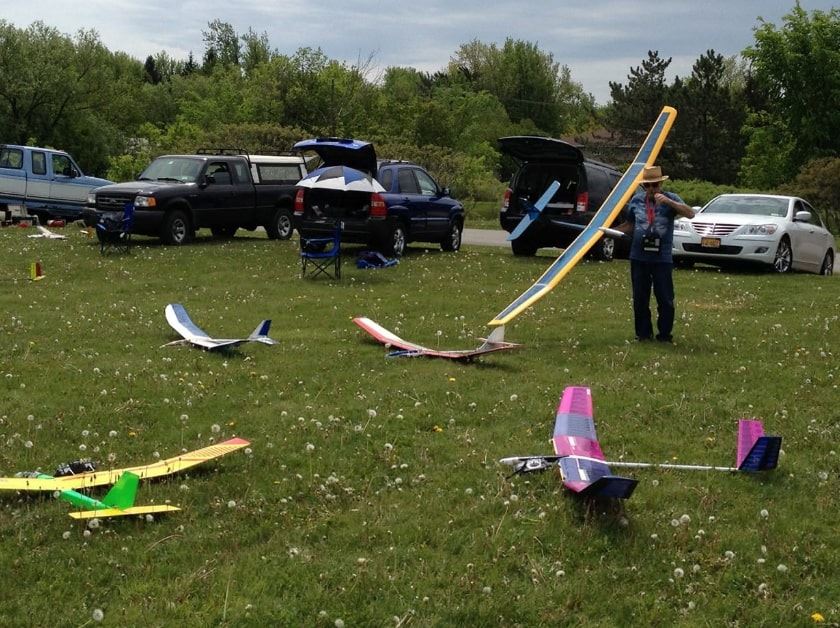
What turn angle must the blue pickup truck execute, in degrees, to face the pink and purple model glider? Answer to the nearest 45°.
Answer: approximately 90° to its right

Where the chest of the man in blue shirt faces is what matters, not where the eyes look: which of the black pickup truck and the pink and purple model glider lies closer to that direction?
the pink and purple model glider

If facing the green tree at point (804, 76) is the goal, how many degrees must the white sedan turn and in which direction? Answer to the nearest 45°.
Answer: approximately 135° to its right

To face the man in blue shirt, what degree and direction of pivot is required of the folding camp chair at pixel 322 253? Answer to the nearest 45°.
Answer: approximately 135° to its left

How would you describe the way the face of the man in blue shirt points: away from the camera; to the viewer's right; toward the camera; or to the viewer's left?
toward the camera

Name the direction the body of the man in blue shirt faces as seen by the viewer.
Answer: toward the camera

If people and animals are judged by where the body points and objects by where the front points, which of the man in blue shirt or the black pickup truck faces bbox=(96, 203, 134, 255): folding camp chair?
the black pickup truck

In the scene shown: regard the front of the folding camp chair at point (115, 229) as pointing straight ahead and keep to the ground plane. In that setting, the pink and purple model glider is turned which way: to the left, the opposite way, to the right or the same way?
to the right

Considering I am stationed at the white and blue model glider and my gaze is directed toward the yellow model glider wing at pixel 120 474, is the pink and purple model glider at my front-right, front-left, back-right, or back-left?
front-left

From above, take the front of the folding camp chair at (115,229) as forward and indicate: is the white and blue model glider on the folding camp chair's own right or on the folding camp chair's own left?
on the folding camp chair's own left

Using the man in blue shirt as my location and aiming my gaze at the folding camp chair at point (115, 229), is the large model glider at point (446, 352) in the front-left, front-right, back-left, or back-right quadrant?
front-left

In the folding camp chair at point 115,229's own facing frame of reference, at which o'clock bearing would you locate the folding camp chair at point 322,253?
the folding camp chair at point 322,253 is roughly at 9 o'clock from the folding camp chair at point 115,229.
